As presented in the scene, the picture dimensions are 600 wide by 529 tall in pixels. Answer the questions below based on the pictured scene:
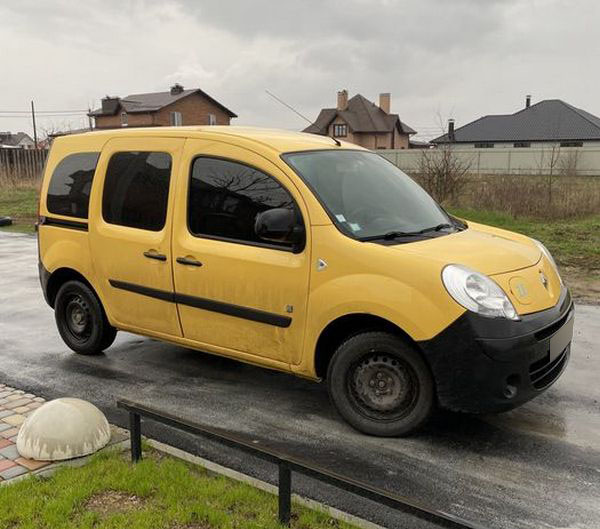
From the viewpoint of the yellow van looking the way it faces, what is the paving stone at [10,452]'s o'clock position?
The paving stone is roughly at 4 o'clock from the yellow van.

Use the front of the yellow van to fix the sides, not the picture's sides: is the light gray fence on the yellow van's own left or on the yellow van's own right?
on the yellow van's own left

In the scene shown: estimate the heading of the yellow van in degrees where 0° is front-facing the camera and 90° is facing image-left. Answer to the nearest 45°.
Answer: approximately 315°

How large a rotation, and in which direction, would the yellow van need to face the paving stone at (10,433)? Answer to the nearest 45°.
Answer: approximately 135° to its right

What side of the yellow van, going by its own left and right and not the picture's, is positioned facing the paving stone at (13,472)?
right

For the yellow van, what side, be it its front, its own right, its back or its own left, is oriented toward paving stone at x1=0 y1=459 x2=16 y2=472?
right

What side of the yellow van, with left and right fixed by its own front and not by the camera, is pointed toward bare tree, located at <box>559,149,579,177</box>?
left
